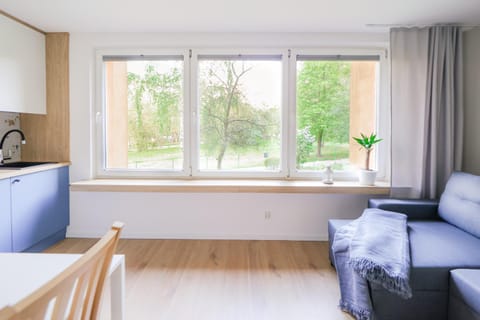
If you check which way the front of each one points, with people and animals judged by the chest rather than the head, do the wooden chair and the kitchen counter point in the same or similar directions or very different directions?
very different directions

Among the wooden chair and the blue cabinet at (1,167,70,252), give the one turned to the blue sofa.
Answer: the blue cabinet

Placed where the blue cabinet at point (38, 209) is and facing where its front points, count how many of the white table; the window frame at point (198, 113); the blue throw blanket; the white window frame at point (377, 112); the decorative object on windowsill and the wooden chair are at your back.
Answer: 0

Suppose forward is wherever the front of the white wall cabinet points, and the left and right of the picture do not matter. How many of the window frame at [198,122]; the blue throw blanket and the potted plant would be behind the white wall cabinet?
0

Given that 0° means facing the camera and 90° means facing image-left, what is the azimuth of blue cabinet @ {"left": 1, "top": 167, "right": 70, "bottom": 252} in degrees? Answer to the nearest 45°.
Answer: approximately 315°

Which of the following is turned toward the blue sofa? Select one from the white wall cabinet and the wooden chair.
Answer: the white wall cabinet

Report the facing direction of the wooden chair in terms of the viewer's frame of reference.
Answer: facing away from the viewer and to the left of the viewer

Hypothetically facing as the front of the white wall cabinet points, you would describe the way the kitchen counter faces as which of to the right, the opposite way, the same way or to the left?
the same way

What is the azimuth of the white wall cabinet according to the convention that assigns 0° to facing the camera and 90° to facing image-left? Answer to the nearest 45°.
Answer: approximately 315°

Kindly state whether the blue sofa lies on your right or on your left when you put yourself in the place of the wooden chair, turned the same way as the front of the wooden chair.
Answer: on your right

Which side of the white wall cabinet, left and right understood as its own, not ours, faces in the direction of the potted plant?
front

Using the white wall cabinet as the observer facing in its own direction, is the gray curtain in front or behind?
in front

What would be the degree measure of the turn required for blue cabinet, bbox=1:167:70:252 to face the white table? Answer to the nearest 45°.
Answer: approximately 45° to its right

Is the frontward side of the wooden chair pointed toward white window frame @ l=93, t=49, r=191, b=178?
no

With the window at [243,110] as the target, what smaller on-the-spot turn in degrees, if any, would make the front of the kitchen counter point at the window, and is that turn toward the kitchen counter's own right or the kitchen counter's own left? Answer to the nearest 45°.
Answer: approximately 45° to the kitchen counter's own left

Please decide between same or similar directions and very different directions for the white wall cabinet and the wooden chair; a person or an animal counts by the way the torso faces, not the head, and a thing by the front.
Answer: very different directions

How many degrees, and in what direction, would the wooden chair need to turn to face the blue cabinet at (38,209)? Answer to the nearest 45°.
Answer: approximately 45° to its right

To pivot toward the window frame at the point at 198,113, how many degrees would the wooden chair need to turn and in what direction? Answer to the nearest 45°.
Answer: approximately 90° to its right
